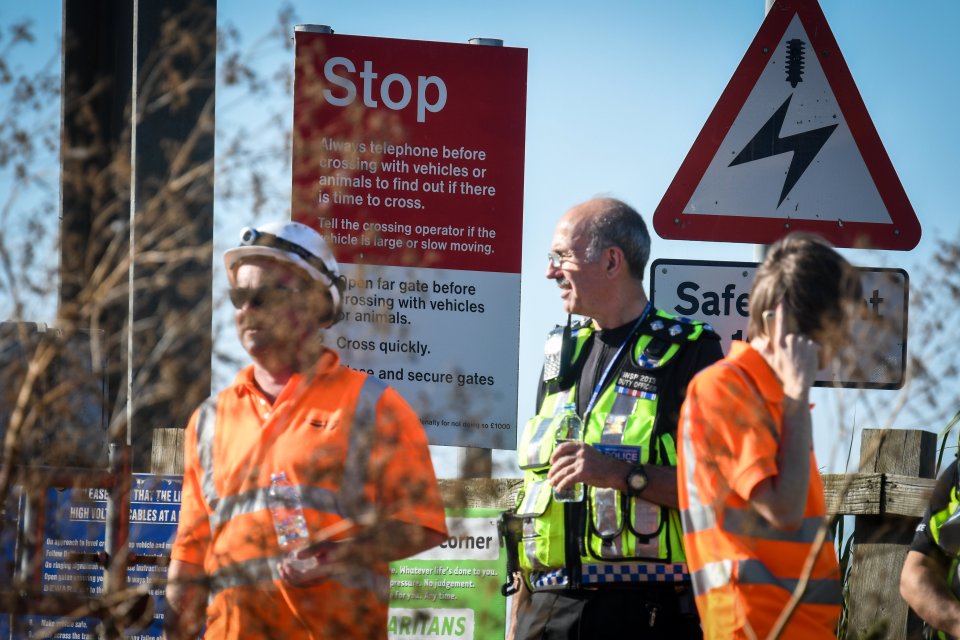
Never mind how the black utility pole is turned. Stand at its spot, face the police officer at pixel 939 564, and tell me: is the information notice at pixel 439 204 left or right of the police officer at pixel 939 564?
left

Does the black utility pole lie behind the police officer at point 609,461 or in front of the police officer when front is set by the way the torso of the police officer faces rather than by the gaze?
behind

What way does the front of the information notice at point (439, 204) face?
toward the camera

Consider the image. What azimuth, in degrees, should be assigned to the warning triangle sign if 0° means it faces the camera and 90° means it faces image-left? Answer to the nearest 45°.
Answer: approximately 0°

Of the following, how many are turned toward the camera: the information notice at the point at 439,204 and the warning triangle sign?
2

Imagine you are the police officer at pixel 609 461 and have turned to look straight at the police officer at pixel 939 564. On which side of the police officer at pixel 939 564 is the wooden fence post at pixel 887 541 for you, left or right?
left

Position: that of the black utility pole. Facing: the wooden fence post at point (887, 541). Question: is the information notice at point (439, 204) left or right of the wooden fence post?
left

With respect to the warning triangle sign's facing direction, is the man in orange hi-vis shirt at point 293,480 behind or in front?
in front

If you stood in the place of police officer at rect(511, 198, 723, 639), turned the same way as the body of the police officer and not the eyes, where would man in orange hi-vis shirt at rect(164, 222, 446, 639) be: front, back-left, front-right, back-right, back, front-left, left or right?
front

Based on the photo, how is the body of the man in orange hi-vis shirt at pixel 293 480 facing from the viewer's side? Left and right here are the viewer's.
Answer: facing the viewer and to the left of the viewer
